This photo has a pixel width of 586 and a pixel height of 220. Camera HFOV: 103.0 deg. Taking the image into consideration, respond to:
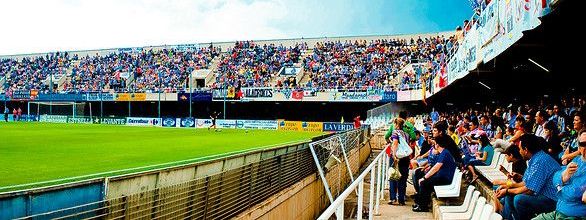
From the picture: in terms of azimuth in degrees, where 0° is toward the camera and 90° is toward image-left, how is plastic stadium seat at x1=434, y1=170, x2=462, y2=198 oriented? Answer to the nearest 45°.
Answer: approximately 90°

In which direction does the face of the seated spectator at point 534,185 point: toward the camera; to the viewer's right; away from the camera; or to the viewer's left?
to the viewer's left

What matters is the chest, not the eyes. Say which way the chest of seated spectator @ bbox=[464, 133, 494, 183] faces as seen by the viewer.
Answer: to the viewer's left

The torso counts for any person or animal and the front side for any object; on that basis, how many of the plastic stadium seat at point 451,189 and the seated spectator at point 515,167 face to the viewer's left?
2

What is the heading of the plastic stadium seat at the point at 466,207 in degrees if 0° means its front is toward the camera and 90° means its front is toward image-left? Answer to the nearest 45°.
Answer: approximately 90°

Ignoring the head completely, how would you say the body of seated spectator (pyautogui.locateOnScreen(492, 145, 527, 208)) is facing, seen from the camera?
to the viewer's left

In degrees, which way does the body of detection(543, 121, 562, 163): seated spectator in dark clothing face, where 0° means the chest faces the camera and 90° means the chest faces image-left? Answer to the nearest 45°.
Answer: approximately 90°

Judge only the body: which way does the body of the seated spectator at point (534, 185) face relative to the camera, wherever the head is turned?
to the viewer's left

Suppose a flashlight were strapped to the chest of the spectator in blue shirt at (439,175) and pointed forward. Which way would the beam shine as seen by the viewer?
to the viewer's left

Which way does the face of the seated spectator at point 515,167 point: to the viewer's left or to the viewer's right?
to the viewer's left
